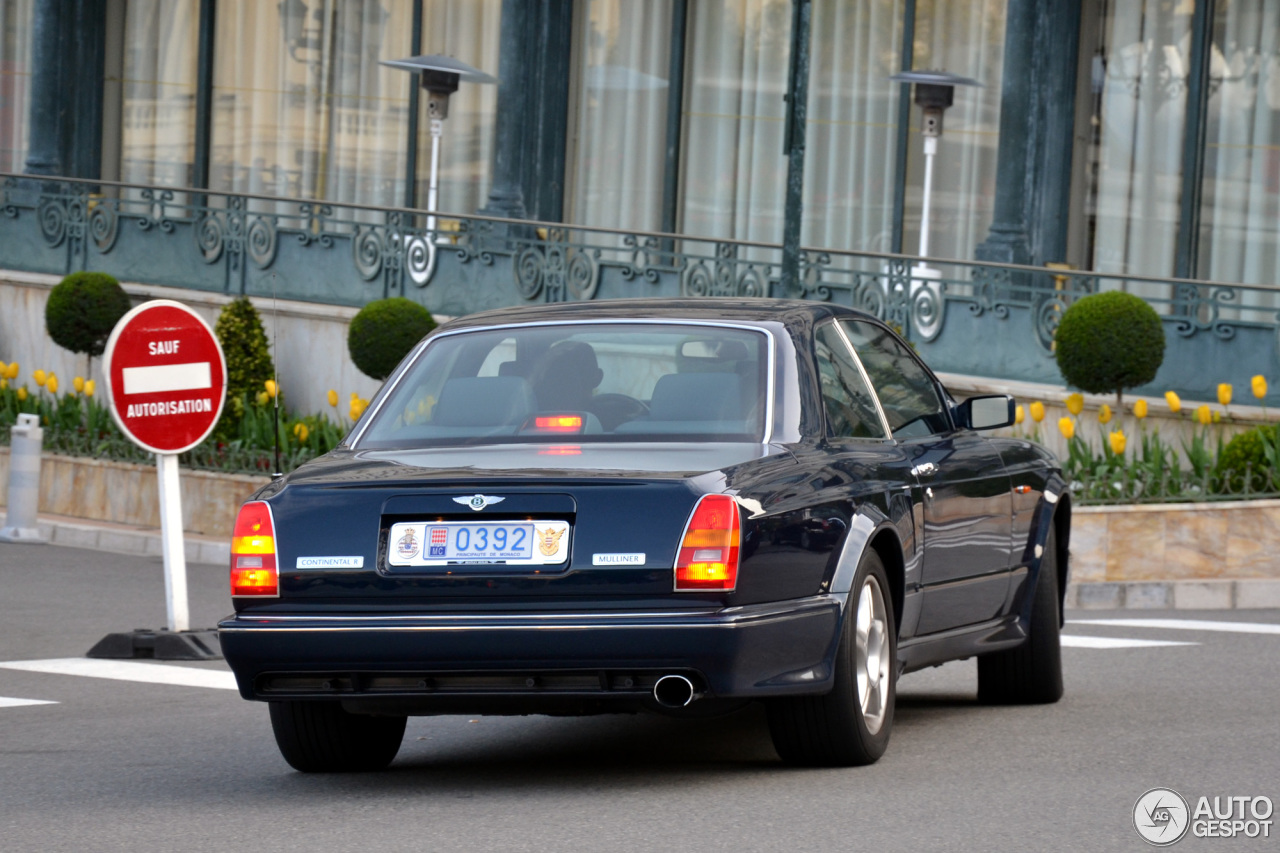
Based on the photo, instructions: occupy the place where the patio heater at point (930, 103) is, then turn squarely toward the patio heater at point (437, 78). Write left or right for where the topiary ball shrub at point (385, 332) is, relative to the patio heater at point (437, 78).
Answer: left

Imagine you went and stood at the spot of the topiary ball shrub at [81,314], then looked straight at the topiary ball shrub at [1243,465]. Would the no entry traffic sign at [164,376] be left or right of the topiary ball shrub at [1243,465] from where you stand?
right

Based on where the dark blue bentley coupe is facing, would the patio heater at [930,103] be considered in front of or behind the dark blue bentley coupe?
in front

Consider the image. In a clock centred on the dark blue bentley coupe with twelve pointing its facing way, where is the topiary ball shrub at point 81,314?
The topiary ball shrub is roughly at 10 o'clock from the dark blue bentley coupe.

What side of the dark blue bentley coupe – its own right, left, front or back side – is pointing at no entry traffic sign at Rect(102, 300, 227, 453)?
left

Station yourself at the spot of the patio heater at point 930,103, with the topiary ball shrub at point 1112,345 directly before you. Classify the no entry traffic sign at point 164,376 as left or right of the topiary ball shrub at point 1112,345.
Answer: right

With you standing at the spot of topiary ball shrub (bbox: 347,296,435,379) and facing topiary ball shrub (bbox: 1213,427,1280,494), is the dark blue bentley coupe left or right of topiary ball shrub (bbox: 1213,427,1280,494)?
right

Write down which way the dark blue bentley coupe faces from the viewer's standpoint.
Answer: facing away from the viewer and to the right of the viewer

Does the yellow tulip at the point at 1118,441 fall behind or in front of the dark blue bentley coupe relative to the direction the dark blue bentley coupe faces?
in front

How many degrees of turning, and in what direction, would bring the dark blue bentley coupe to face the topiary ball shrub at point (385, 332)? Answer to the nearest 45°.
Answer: approximately 45° to its left

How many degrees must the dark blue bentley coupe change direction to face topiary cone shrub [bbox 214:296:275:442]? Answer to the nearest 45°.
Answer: approximately 45° to its left
